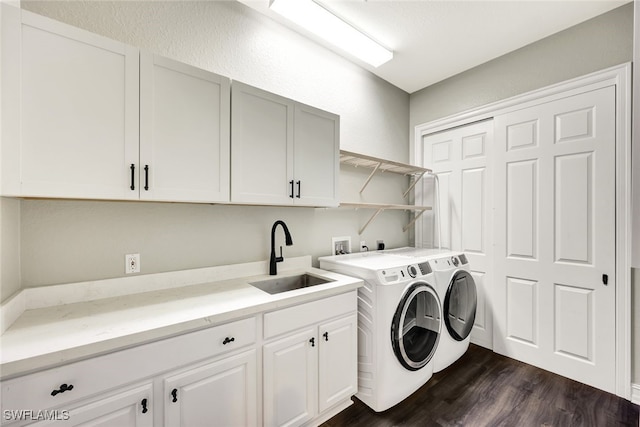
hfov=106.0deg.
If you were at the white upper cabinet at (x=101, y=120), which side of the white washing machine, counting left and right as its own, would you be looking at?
right

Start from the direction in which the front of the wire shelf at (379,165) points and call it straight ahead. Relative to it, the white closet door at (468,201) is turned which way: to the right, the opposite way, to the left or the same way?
to the right

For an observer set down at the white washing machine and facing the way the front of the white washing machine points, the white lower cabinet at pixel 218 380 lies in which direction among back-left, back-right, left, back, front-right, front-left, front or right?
right

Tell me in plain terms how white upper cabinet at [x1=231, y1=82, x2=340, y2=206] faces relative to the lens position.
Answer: facing the viewer and to the right of the viewer

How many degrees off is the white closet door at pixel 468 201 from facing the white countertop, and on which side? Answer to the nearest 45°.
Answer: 0° — it already faces it

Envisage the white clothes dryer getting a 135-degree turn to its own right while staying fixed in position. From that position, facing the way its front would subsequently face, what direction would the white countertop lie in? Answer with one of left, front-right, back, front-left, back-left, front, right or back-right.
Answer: front-left

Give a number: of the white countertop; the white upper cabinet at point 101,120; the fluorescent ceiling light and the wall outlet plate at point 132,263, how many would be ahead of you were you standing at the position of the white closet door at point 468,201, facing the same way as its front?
4
